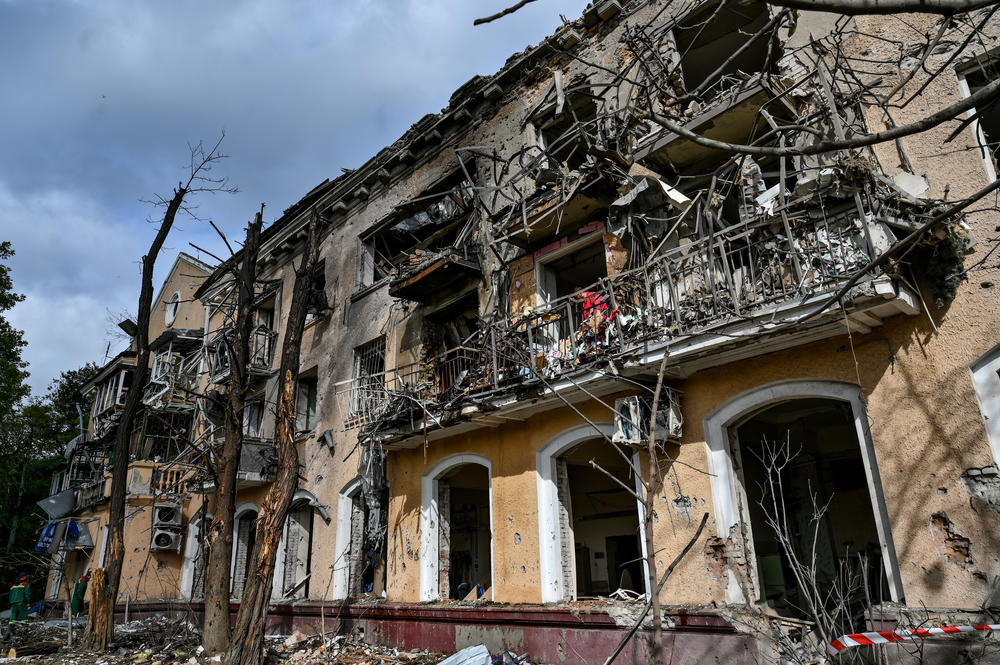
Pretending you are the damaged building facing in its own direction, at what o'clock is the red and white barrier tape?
The red and white barrier tape is roughly at 10 o'clock from the damaged building.

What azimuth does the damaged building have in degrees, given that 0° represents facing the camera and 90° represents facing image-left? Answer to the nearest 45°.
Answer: approximately 45°

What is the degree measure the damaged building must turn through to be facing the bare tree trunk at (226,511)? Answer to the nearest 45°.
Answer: approximately 45° to its right

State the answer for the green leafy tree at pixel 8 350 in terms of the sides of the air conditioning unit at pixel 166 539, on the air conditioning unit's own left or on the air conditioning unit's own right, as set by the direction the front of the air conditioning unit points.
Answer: on the air conditioning unit's own right

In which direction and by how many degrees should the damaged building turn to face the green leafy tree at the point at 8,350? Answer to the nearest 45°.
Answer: approximately 90° to its right

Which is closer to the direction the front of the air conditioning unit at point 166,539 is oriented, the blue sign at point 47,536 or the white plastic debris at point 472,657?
the white plastic debris

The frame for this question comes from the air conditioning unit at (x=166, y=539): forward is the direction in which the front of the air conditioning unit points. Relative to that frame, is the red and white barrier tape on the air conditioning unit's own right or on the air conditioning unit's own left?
on the air conditioning unit's own left

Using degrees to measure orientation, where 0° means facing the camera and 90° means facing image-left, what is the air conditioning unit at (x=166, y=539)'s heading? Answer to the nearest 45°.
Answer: approximately 45°
